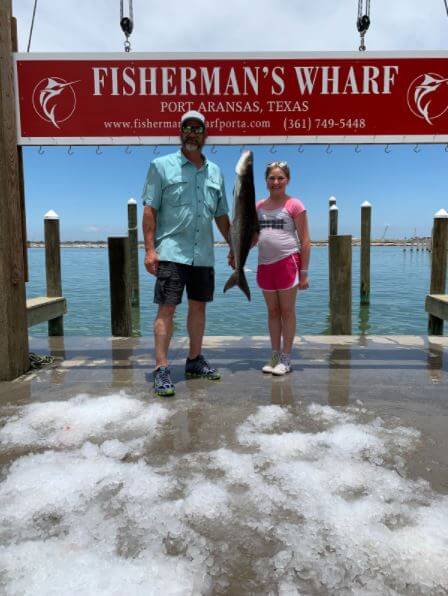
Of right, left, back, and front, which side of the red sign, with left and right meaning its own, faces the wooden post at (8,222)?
right

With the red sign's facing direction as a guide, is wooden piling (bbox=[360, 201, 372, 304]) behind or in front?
behind

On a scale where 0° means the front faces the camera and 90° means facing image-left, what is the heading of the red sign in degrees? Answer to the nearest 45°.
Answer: approximately 0°

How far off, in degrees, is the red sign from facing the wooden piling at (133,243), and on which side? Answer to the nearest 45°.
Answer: approximately 180°

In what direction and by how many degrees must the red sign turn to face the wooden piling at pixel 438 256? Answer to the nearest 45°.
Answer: approximately 135° to its left

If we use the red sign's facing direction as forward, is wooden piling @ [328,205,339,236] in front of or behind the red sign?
behind

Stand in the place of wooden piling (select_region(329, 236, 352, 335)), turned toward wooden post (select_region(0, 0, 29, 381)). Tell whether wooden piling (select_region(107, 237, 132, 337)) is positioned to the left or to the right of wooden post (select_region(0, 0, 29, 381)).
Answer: right

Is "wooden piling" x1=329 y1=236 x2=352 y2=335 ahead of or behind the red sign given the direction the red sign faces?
behind
